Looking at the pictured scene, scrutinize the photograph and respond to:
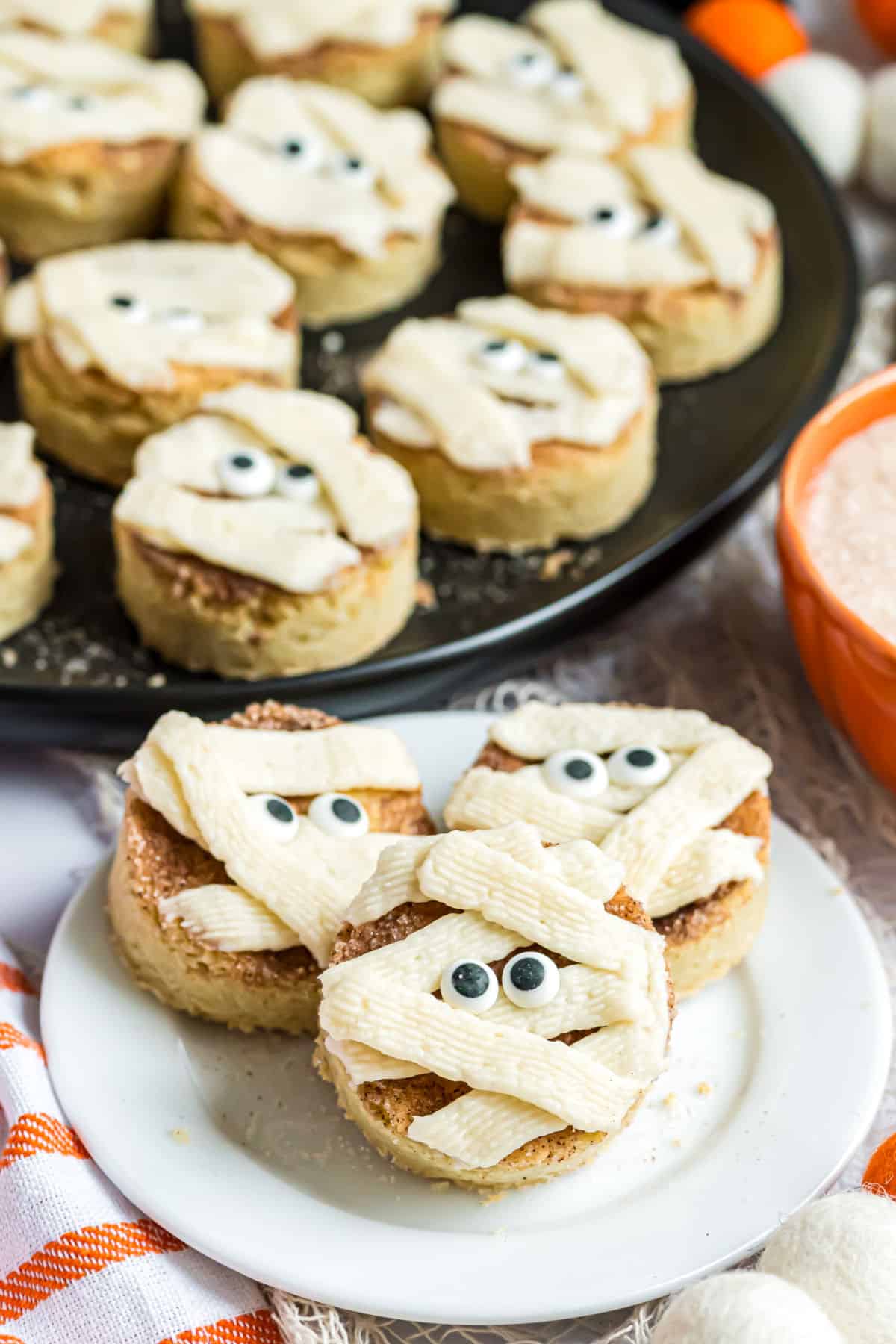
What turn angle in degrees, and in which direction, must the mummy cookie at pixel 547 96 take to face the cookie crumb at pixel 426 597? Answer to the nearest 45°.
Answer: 0° — it already faces it

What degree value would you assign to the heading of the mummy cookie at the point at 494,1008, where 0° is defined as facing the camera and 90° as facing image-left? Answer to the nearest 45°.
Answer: approximately 0°

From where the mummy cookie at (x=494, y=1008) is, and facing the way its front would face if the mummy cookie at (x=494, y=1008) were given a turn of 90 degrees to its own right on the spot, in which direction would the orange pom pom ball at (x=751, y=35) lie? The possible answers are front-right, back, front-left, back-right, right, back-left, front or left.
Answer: right

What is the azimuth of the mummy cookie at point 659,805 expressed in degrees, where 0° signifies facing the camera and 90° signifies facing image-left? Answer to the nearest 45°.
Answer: approximately 0°

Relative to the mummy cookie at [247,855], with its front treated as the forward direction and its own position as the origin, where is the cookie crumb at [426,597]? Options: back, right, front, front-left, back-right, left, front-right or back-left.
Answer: back

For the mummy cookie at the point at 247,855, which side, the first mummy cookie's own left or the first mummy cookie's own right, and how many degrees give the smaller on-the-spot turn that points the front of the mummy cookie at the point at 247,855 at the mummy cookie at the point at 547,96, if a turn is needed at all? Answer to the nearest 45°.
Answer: approximately 180°
